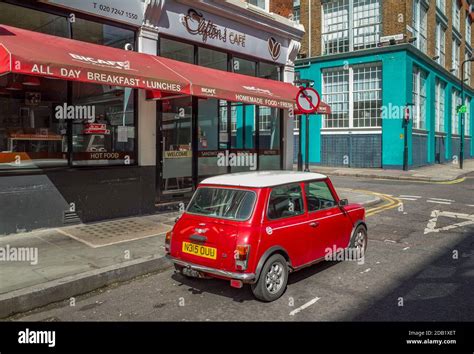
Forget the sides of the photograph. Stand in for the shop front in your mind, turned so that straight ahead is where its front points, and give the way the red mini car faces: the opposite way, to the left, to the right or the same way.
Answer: to the left

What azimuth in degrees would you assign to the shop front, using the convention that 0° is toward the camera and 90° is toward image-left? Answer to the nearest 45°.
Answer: approximately 315°

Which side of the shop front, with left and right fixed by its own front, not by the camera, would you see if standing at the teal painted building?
left

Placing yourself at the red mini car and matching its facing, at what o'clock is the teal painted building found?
The teal painted building is roughly at 11 o'clock from the red mini car.

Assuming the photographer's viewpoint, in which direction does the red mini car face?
facing away from the viewer and to the right of the viewer

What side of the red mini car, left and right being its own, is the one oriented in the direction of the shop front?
left

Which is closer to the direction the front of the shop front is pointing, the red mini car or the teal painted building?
the red mini car
